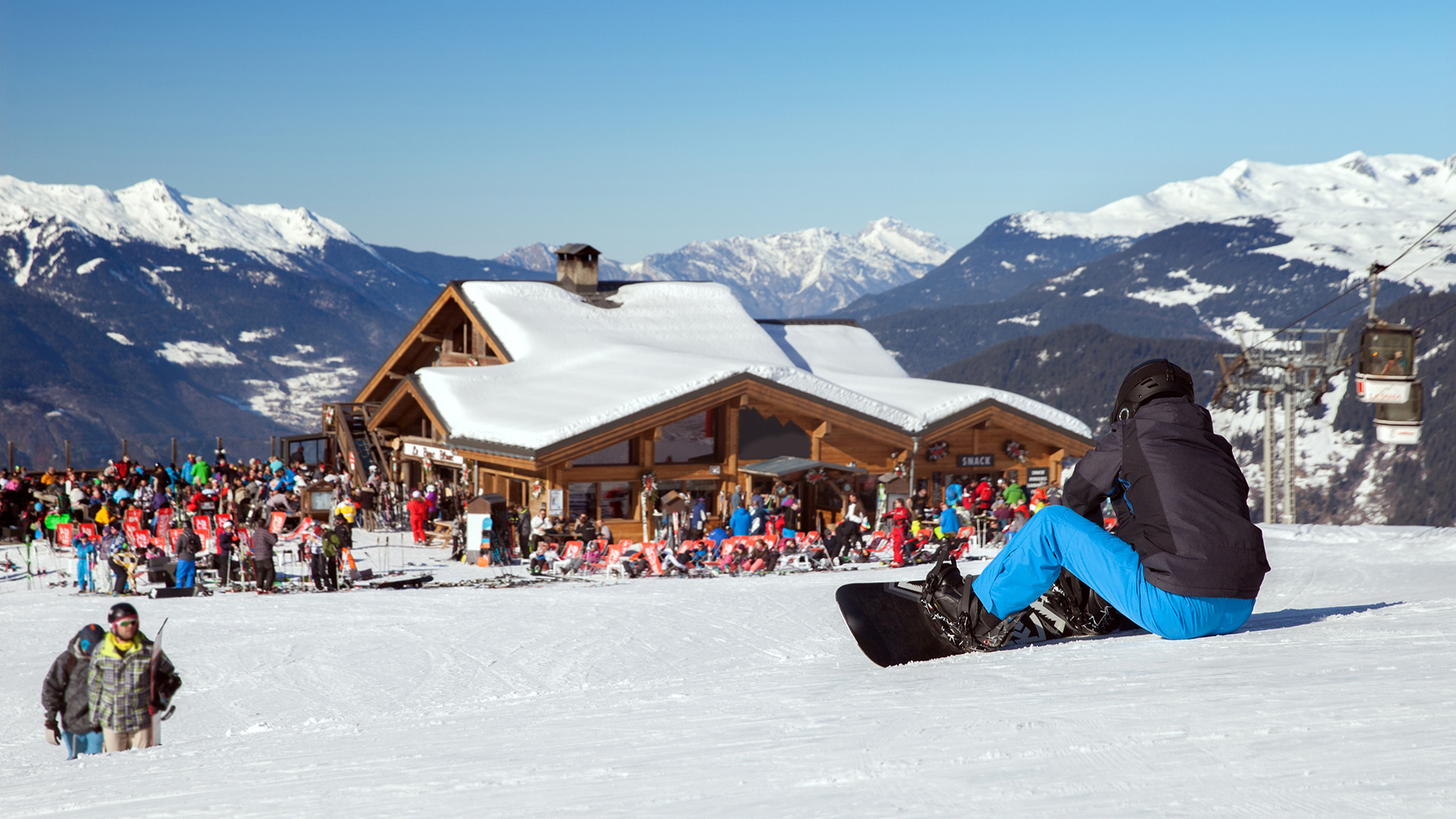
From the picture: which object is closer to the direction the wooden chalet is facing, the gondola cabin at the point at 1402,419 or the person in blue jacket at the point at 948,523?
the person in blue jacket

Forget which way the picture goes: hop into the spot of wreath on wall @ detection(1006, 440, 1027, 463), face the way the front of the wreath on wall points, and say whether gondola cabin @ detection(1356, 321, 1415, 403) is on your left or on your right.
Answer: on your left

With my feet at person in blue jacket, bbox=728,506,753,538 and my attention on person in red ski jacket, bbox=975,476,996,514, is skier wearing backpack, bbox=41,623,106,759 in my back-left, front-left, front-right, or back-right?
back-right

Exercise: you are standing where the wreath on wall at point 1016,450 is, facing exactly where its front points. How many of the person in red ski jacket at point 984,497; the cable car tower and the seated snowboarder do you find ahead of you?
2

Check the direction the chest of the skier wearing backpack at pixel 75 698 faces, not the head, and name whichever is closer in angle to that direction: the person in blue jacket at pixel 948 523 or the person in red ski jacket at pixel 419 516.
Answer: the person in blue jacket

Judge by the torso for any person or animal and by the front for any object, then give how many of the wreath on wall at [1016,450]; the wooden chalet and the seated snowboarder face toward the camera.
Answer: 2

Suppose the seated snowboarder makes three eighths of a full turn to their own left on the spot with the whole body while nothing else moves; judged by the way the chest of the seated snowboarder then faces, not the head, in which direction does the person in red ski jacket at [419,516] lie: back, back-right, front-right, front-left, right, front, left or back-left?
back-right

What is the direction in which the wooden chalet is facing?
toward the camera

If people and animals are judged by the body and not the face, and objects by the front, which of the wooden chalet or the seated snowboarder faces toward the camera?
the wooden chalet

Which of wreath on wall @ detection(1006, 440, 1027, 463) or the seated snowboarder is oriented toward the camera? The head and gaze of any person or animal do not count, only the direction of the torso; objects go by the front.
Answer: the wreath on wall

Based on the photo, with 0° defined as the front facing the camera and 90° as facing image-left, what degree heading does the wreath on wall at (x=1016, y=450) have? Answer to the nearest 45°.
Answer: approximately 0°

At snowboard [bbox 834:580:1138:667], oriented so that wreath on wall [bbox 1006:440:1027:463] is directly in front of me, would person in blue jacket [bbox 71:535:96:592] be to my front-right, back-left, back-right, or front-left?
front-left
